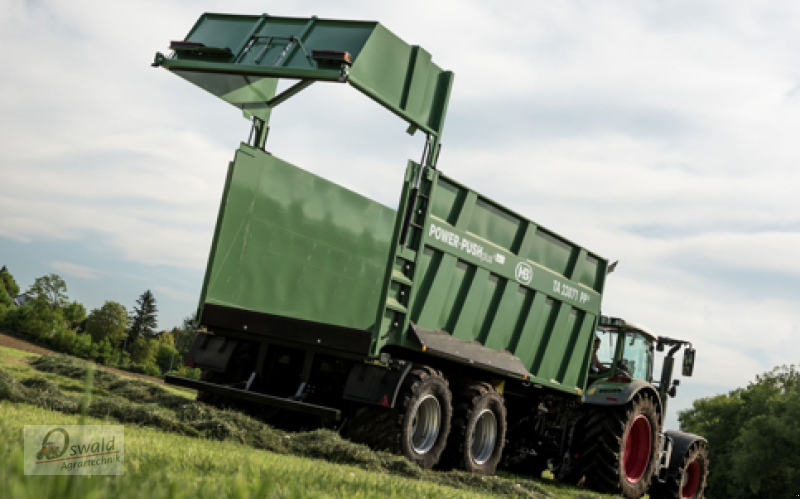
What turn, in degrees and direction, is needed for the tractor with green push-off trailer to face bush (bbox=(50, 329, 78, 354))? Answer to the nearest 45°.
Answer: approximately 90° to its left

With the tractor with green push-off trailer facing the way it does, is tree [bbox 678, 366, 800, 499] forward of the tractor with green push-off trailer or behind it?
forward

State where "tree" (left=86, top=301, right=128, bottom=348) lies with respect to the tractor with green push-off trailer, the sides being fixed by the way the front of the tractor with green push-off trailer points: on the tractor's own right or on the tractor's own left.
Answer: on the tractor's own left

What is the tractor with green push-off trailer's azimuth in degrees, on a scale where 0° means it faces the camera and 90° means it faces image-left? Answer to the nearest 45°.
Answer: approximately 225°

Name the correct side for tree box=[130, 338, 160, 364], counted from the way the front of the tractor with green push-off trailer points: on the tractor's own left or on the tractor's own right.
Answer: on the tractor's own left

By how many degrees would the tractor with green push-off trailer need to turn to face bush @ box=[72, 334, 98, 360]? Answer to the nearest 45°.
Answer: approximately 90° to its left

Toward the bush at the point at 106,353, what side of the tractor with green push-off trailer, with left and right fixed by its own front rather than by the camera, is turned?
left

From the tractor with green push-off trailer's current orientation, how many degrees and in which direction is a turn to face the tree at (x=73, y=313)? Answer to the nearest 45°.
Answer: approximately 90° to its left
